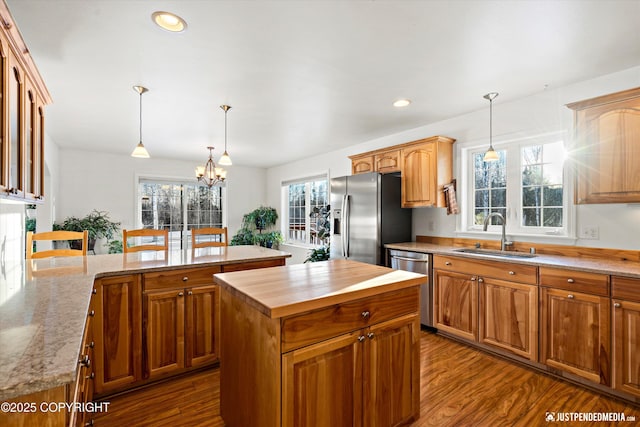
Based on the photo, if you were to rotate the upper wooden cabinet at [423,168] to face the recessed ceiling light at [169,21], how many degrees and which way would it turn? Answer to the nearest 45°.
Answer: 0° — it already faces it

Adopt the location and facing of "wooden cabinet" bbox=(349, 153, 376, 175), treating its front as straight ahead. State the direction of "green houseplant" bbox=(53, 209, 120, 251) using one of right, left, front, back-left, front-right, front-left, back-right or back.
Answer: front-right

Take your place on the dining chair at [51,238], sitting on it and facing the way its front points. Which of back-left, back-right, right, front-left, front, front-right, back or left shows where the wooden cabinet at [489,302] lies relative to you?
front-left

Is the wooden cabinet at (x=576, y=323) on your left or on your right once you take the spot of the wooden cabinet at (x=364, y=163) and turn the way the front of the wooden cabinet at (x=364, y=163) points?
on your left

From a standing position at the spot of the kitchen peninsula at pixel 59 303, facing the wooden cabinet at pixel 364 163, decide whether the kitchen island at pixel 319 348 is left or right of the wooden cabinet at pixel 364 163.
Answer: right

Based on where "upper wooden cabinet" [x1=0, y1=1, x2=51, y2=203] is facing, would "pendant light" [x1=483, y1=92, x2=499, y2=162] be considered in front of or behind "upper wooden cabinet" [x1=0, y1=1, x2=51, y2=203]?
in front

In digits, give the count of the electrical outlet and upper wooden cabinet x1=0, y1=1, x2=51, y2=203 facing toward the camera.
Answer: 1

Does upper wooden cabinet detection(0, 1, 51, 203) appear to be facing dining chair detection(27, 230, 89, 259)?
no

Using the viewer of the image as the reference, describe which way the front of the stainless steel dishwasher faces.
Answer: facing the viewer and to the left of the viewer

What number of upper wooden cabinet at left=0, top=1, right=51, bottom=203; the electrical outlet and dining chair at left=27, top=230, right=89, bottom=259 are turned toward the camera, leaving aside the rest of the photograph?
2

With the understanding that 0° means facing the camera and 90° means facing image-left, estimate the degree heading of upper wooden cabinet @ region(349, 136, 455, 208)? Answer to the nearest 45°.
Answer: approximately 45°

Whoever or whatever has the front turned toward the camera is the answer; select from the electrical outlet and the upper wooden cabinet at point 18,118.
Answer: the electrical outlet

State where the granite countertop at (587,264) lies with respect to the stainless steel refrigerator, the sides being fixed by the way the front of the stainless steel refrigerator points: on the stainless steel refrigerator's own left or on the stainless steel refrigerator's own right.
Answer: on the stainless steel refrigerator's own left

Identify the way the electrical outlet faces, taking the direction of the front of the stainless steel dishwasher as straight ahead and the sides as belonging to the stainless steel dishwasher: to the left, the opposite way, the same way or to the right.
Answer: the same way

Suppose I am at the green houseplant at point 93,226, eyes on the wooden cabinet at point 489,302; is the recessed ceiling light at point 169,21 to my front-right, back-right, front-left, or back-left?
front-right

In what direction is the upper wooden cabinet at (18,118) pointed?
to the viewer's right

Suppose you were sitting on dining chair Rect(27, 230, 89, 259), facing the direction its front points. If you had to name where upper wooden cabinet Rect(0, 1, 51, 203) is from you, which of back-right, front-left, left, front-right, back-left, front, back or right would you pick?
front

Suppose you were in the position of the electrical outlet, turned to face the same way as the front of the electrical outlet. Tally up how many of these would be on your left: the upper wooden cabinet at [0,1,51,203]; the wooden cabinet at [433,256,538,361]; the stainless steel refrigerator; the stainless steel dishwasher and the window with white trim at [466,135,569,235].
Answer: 0

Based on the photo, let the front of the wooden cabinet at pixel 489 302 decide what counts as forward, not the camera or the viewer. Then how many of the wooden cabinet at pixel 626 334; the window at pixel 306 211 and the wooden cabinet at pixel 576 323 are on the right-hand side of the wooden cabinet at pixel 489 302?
1

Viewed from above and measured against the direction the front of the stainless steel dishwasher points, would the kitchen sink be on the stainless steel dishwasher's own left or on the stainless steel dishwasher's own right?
on the stainless steel dishwasher's own left

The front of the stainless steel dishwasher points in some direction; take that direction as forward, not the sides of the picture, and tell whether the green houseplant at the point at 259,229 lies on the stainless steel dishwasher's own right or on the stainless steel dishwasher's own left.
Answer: on the stainless steel dishwasher's own right

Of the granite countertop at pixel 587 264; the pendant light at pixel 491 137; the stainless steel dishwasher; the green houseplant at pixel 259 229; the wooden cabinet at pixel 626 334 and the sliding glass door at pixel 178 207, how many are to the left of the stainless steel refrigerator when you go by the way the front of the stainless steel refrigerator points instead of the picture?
4
